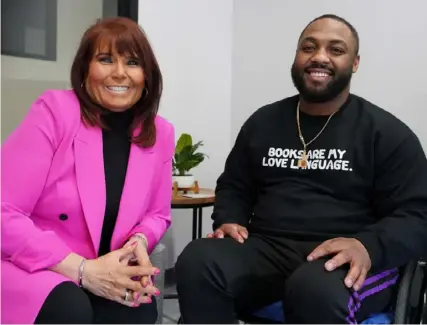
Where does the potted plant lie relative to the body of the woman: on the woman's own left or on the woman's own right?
on the woman's own left

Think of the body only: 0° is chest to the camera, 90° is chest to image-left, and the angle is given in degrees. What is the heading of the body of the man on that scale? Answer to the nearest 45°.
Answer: approximately 45°

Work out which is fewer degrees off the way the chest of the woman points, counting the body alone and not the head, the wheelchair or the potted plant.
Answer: the wheelchair

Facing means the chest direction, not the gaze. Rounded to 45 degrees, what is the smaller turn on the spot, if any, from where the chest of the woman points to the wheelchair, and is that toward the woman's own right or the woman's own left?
approximately 45° to the woman's own left

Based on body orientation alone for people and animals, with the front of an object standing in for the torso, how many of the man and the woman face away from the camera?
0

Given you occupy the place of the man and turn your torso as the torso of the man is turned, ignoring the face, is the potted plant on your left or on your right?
on your right

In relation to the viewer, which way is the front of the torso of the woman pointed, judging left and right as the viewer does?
facing the viewer and to the right of the viewer
